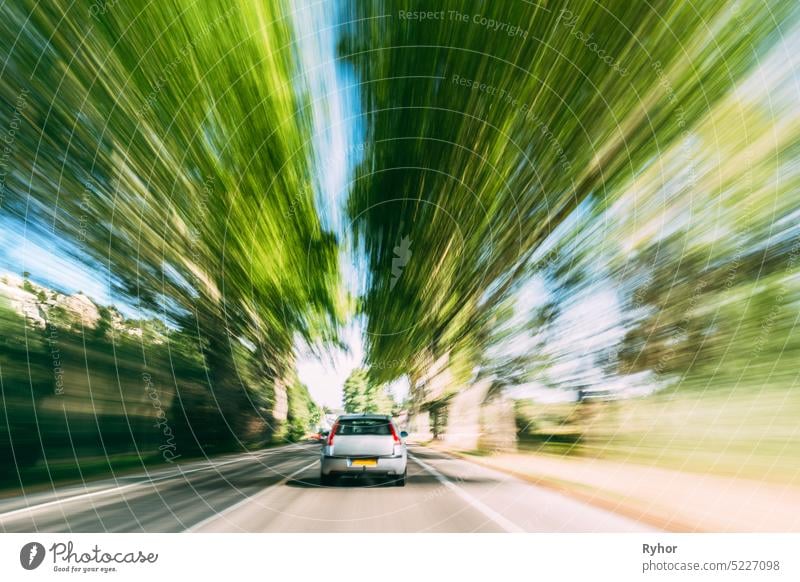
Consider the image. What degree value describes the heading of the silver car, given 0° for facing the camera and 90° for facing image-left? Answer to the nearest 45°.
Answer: approximately 180°
